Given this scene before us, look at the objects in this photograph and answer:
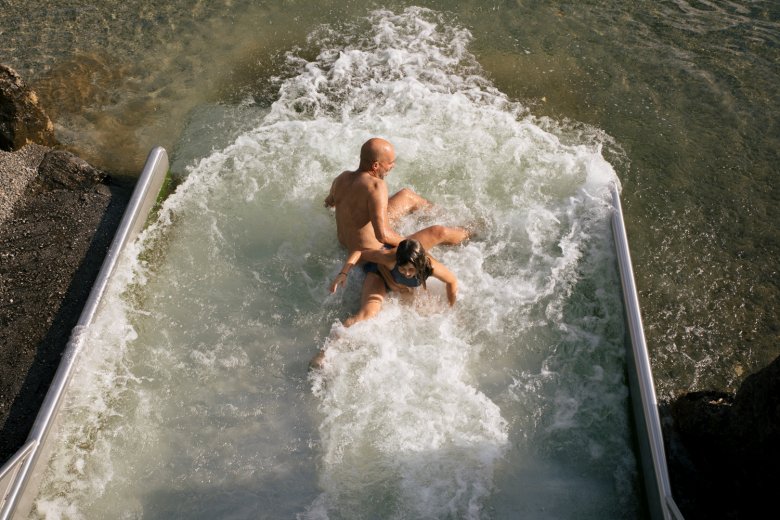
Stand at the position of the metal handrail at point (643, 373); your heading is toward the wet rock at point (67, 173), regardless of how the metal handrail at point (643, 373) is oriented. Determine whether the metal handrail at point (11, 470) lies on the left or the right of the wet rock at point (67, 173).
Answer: left

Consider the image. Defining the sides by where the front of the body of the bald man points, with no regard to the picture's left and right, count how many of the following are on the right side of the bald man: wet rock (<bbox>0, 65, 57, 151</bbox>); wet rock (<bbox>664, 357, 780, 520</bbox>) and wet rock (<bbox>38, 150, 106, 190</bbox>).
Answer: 1

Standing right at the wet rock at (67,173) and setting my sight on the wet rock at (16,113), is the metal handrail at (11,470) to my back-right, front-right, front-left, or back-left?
back-left

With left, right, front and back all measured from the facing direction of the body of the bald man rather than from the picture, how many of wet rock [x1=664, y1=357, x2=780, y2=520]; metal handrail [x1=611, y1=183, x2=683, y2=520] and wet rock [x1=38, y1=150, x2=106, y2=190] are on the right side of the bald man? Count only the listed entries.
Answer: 2

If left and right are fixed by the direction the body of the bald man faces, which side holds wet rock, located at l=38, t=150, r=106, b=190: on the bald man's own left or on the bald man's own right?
on the bald man's own left

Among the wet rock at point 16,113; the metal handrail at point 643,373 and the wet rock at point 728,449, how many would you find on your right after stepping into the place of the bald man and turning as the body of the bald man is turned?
2

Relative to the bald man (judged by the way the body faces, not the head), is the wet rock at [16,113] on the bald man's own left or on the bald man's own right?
on the bald man's own left

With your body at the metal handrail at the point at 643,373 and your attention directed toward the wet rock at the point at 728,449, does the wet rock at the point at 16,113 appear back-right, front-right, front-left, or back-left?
back-right

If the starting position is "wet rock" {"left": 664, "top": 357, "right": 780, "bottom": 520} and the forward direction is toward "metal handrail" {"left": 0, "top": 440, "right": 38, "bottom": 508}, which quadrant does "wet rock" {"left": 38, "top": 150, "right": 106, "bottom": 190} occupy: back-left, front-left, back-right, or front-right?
front-right

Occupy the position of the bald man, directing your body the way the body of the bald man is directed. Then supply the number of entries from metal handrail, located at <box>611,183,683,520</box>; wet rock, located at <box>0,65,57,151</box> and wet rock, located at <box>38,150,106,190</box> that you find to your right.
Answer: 1

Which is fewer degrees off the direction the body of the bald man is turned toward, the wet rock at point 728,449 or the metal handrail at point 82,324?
the wet rock

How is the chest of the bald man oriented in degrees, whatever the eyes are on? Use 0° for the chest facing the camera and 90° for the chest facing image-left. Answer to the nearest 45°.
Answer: approximately 225°

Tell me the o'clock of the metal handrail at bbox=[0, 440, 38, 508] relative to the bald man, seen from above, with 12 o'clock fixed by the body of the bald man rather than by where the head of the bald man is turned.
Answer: The metal handrail is roughly at 6 o'clock from the bald man.

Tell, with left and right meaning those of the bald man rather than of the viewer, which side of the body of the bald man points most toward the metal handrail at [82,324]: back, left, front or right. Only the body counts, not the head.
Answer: back

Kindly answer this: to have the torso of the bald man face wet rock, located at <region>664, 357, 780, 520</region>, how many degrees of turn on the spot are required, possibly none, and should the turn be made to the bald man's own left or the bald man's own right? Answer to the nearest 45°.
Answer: approximately 90° to the bald man's own right
